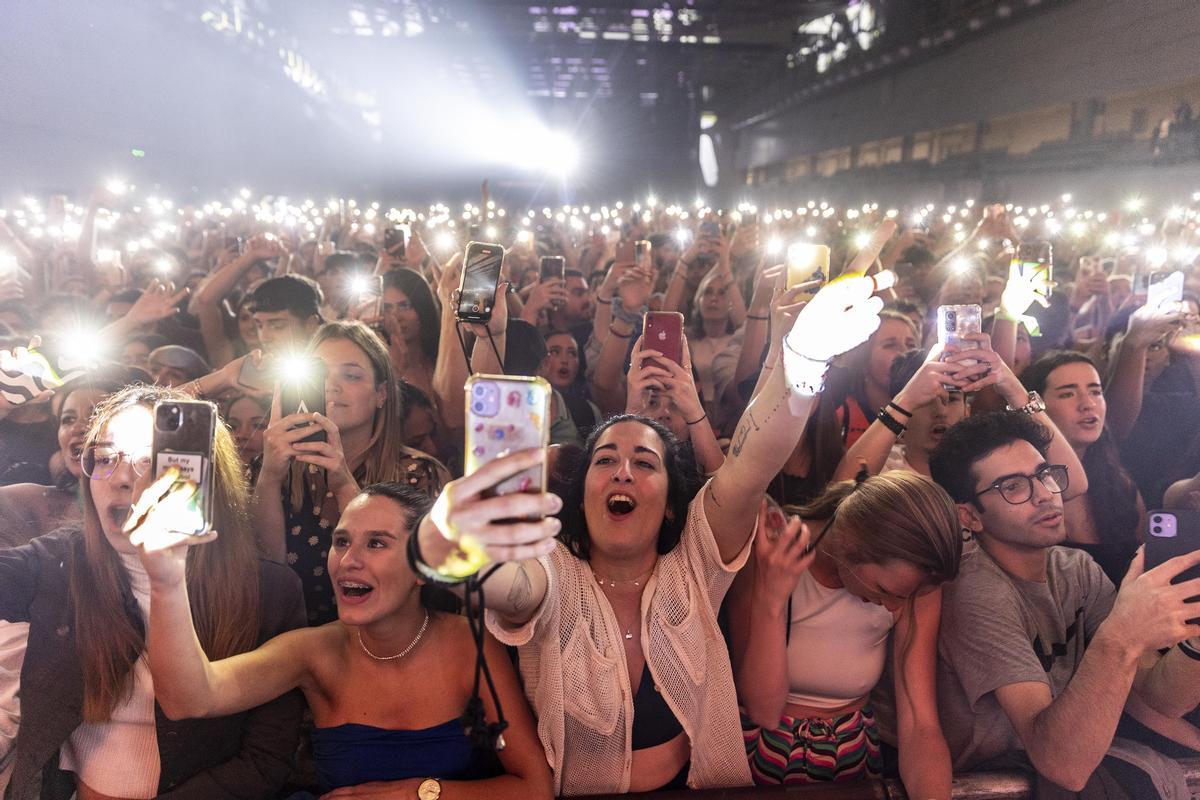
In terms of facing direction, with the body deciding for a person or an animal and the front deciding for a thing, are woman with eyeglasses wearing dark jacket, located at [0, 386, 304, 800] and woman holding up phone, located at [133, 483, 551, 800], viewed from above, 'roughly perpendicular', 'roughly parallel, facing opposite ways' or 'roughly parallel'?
roughly parallel

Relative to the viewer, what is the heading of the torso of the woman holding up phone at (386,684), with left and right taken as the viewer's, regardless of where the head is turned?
facing the viewer and to the left of the viewer

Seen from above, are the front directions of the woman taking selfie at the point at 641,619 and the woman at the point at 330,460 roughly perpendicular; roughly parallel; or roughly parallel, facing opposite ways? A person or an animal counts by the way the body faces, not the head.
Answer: roughly parallel

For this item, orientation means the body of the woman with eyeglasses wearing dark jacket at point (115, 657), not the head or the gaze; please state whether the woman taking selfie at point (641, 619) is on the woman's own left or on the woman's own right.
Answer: on the woman's own left

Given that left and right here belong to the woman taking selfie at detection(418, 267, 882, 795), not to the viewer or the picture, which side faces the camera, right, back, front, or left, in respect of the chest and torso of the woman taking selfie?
front

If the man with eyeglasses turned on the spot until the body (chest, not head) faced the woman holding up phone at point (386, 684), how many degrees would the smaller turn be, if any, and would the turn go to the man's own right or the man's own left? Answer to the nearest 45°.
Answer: approximately 90° to the man's own right

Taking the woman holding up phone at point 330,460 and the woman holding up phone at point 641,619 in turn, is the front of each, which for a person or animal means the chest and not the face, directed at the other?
no

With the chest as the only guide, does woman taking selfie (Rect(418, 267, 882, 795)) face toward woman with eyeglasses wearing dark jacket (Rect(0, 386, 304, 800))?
no

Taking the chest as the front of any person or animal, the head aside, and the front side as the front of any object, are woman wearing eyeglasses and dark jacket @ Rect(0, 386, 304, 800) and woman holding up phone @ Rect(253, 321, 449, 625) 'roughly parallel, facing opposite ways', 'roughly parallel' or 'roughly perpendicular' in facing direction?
roughly parallel

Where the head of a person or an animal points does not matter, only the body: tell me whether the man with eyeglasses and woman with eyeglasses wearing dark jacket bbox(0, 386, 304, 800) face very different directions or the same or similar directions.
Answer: same or similar directions

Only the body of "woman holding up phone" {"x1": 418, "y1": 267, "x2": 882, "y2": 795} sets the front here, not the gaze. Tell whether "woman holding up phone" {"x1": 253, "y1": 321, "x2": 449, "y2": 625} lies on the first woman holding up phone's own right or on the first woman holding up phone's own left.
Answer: on the first woman holding up phone's own right

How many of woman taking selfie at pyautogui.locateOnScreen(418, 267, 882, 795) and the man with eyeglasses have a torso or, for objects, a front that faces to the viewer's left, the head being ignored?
0

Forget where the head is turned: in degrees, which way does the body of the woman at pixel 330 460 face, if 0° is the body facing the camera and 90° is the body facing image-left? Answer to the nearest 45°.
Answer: approximately 45°

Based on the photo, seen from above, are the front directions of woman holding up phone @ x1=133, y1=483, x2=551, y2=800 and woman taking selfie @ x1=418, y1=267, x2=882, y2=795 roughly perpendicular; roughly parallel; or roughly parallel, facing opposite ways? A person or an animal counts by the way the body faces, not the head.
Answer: roughly parallel

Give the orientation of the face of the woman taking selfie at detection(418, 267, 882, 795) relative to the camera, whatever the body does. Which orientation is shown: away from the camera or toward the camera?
toward the camera
